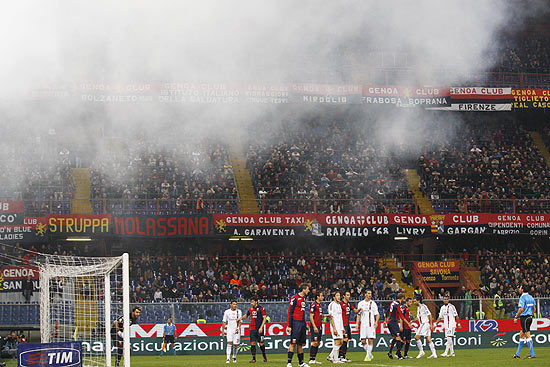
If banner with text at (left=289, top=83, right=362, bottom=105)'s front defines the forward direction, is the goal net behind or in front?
in front

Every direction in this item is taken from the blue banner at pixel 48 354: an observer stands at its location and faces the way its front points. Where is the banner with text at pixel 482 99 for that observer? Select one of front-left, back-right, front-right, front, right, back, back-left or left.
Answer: back-left

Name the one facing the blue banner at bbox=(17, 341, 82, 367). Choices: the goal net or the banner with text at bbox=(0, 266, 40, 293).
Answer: the banner with text

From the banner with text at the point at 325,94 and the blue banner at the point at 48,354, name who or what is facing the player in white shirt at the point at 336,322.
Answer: the banner with text

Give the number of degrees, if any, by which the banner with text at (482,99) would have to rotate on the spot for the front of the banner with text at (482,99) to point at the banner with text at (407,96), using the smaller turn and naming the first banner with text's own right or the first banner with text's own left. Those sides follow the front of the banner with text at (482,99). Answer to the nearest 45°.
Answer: approximately 45° to the first banner with text's own right

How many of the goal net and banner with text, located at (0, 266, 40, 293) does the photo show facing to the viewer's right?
1

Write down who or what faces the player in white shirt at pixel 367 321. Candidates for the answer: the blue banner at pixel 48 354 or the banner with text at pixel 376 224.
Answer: the banner with text

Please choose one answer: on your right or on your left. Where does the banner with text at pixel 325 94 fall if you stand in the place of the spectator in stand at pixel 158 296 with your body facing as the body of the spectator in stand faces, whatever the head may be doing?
on your left

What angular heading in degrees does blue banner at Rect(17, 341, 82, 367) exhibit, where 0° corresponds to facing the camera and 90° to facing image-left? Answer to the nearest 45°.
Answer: approximately 0°

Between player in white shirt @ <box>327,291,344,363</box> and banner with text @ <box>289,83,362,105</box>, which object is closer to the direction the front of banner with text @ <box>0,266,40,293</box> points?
the player in white shirt

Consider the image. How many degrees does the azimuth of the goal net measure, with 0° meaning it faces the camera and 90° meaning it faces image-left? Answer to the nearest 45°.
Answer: approximately 270°
